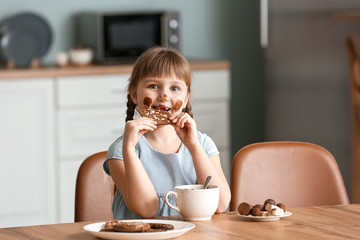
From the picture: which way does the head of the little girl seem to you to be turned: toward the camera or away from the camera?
toward the camera

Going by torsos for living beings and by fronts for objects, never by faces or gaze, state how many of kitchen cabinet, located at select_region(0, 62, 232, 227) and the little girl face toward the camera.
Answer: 2

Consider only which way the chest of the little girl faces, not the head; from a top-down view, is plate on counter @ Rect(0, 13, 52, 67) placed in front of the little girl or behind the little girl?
behind

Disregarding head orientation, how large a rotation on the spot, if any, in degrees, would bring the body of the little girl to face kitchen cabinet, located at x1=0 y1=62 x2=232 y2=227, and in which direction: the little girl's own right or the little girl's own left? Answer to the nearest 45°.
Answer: approximately 180°

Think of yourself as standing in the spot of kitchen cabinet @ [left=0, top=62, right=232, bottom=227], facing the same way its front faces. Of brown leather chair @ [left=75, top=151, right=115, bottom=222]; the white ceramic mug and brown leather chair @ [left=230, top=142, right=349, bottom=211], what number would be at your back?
0

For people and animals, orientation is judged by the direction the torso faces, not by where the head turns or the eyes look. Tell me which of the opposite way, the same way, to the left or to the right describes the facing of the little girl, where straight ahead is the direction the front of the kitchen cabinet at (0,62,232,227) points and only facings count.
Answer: the same way

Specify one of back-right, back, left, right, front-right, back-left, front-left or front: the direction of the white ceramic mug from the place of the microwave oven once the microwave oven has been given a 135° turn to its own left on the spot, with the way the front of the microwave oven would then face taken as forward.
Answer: back

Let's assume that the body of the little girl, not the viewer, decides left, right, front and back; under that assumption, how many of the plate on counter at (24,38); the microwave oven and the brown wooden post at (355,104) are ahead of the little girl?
0

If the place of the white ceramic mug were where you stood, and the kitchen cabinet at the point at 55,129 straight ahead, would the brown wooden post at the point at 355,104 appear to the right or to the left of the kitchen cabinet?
right

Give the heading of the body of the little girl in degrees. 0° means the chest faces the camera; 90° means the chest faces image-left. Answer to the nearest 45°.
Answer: approximately 0°

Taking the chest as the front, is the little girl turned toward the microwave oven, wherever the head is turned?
no

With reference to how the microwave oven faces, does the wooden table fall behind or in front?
in front

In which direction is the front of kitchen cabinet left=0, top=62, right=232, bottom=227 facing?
toward the camera

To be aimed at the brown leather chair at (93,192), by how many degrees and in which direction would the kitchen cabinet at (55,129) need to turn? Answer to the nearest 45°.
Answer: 0° — it already faces it

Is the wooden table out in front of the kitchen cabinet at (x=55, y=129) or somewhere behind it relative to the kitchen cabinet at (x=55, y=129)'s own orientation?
in front
